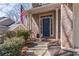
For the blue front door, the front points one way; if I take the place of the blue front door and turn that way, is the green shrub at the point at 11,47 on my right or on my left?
on my right

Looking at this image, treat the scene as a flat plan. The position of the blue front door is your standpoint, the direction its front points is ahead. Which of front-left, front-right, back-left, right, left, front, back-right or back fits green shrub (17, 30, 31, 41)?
right

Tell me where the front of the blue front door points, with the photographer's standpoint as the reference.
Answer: facing the viewer
